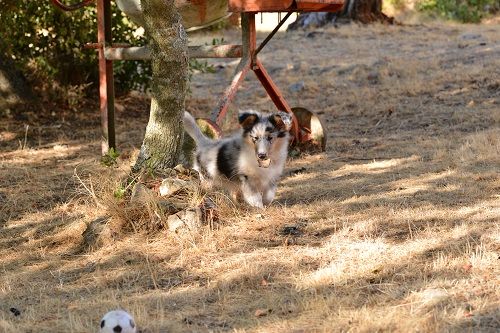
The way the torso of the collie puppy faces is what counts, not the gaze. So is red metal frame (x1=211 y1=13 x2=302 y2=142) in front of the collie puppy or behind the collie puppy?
behind

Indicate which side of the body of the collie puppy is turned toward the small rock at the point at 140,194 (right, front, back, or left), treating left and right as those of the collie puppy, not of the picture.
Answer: right

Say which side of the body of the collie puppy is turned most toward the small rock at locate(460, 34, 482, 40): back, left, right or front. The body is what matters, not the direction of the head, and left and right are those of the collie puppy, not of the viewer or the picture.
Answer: left

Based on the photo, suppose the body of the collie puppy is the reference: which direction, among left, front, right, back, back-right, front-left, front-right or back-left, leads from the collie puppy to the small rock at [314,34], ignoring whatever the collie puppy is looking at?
back-left

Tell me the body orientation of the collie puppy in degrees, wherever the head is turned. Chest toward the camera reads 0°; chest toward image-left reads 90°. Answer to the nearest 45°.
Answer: approximately 315°

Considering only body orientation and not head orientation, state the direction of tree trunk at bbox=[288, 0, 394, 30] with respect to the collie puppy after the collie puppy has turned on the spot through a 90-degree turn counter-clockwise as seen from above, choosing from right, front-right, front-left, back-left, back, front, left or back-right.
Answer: front-left

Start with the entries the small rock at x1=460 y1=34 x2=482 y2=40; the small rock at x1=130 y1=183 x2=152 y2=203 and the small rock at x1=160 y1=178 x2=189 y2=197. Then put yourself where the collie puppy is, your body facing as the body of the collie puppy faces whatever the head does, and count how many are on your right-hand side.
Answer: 2

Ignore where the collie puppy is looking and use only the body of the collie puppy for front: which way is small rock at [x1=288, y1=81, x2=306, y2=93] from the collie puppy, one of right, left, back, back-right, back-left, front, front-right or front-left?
back-left

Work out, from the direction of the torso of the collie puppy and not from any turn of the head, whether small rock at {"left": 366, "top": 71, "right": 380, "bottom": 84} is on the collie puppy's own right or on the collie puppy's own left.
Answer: on the collie puppy's own left

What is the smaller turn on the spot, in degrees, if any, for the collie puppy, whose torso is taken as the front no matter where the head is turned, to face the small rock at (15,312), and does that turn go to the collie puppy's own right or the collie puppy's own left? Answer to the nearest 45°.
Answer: approximately 90° to the collie puppy's own right

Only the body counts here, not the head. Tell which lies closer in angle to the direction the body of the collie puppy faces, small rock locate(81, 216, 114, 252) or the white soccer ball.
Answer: the white soccer ball

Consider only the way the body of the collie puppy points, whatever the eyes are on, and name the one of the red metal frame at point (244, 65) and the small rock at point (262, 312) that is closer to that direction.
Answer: the small rock
